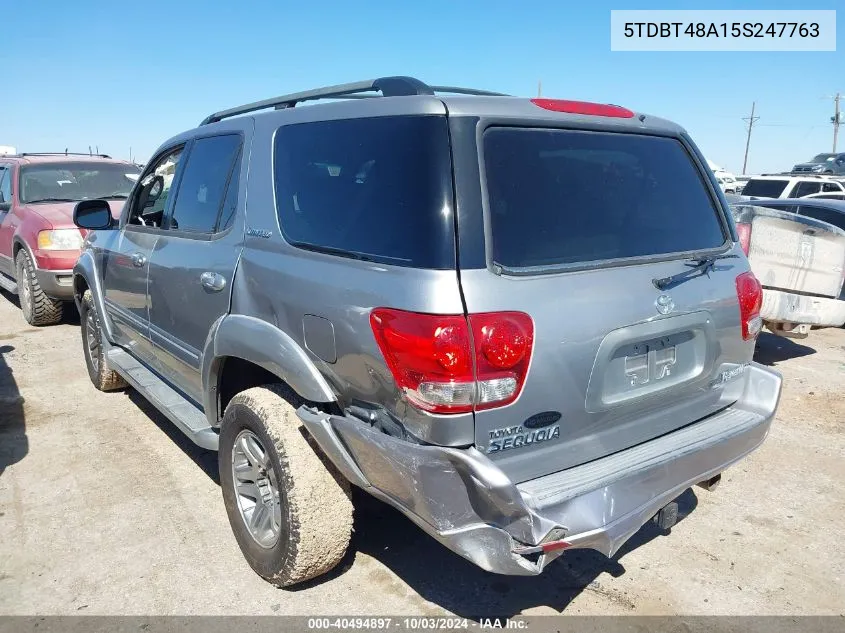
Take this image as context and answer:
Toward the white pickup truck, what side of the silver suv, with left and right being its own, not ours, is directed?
right

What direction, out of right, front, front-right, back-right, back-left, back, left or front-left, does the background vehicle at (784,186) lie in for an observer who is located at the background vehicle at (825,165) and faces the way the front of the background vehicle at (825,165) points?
front-left

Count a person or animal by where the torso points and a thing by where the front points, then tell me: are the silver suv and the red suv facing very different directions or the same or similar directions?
very different directions

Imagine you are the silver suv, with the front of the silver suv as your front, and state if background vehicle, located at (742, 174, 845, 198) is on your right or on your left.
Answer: on your right

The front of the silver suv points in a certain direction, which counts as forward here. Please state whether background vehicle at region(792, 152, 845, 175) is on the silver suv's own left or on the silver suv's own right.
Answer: on the silver suv's own right

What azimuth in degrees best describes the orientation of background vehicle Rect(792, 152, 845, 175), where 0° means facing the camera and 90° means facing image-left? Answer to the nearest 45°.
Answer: approximately 45°

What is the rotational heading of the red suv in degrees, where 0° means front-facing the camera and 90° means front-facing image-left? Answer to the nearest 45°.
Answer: approximately 315°

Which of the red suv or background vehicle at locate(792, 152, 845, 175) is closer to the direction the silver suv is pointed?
the red suv

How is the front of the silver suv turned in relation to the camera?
facing away from the viewer and to the left of the viewer
